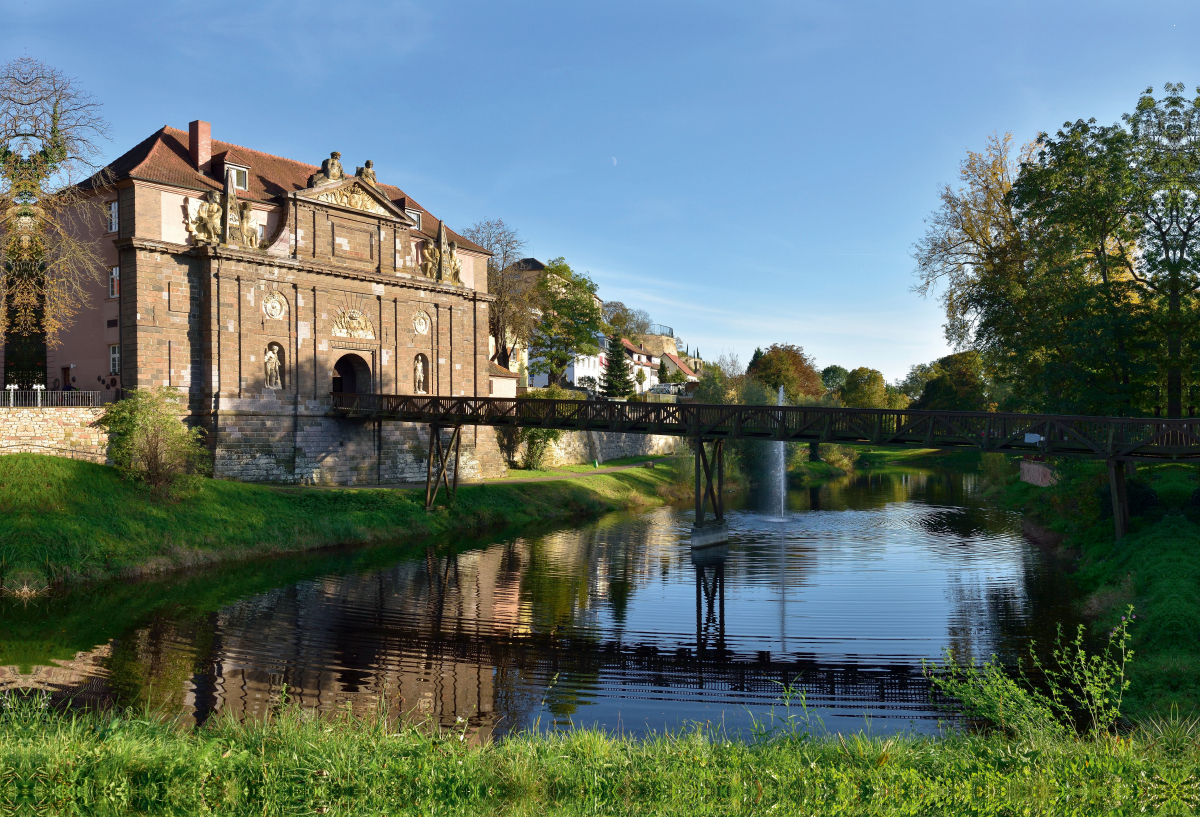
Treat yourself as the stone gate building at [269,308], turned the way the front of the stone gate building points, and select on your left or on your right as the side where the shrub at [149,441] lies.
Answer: on your right

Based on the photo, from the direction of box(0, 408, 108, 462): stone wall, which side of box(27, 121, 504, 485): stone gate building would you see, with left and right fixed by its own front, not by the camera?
right

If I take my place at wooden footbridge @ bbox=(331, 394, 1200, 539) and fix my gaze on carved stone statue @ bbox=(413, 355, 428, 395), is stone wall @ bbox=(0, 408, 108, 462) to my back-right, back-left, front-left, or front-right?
front-left

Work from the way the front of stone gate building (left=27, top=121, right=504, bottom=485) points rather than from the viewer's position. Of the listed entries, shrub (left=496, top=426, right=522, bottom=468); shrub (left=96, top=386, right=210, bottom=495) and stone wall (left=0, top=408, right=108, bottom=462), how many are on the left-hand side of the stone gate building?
1

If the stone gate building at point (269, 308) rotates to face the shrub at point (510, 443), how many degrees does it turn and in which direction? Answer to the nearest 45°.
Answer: approximately 90° to its left

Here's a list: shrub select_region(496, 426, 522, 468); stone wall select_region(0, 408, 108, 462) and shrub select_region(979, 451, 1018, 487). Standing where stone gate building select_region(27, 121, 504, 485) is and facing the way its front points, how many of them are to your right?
1

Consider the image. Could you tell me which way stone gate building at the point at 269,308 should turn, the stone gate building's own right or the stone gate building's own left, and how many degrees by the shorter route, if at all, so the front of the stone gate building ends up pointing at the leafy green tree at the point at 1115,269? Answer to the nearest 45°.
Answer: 0° — it already faces it

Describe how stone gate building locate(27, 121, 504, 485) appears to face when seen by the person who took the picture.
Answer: facing the viewer and to the right of the viewer

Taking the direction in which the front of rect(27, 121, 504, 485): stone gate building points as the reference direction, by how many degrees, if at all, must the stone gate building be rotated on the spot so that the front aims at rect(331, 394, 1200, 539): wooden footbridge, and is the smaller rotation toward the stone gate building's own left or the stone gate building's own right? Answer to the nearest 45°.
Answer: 0° — it already faces it

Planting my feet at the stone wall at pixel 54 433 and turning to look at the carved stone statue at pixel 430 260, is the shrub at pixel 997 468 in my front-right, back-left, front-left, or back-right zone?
front-right
